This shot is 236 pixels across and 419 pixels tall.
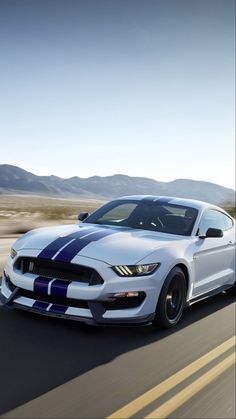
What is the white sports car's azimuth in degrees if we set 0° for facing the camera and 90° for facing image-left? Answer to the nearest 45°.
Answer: approximately 45°
